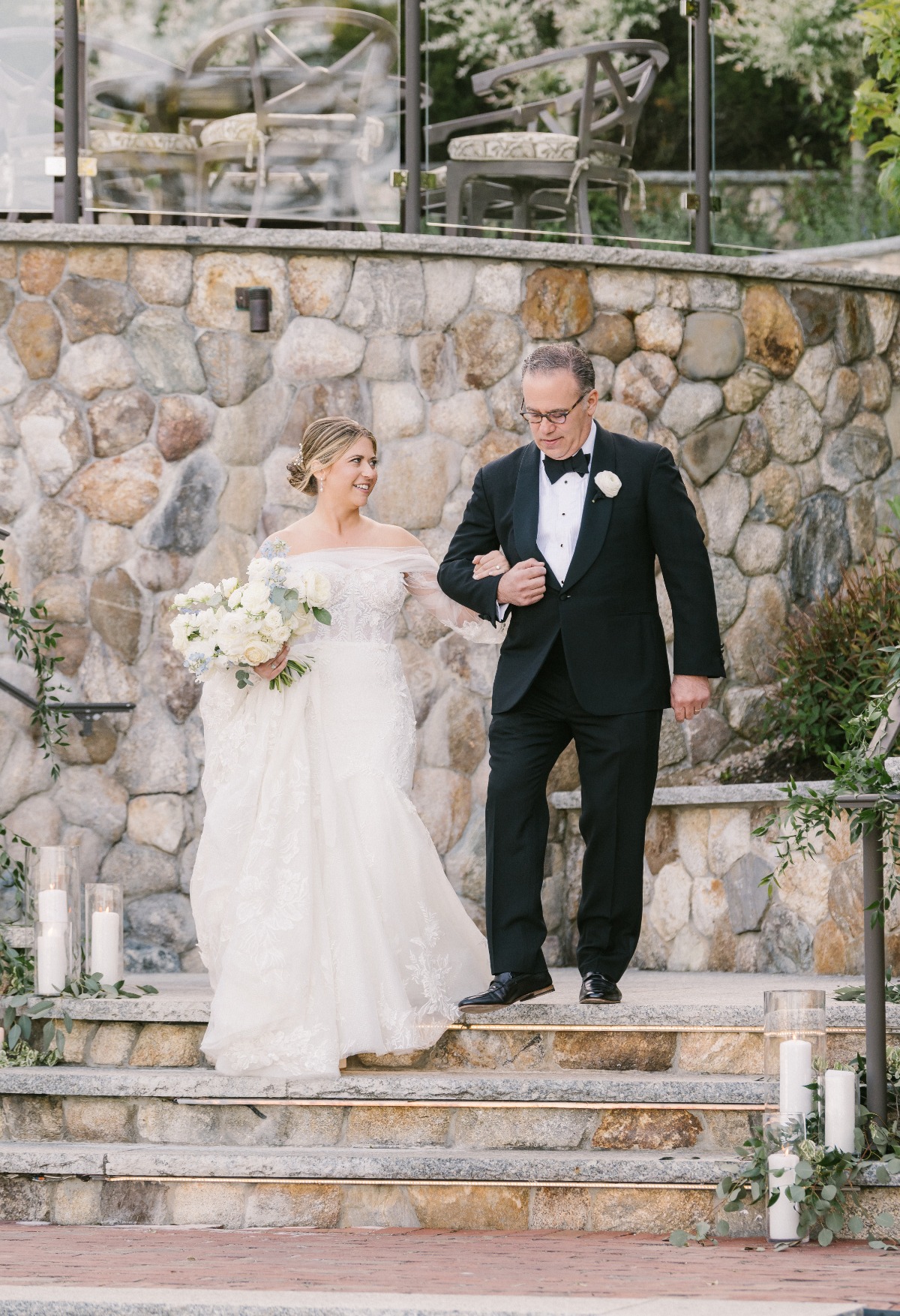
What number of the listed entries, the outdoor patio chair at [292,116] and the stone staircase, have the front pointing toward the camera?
1

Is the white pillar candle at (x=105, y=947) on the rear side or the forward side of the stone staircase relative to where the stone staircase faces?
on the rear side

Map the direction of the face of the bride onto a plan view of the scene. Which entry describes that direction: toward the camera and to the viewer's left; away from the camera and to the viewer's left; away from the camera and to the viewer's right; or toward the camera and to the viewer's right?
toward the camera and to the viewer's right

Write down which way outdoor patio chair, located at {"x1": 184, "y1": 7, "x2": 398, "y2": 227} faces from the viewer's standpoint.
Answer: facing away from the viewer and to the left of the viewer

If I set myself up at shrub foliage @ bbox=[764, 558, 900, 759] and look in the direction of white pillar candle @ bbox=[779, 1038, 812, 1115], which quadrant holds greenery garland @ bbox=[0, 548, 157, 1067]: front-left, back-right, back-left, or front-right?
front-right

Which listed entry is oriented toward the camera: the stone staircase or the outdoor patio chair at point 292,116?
the stone staircase

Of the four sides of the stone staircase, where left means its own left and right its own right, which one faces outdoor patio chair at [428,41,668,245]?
back

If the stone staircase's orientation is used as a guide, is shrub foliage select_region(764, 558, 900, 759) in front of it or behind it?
behind

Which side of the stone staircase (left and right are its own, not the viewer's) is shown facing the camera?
front

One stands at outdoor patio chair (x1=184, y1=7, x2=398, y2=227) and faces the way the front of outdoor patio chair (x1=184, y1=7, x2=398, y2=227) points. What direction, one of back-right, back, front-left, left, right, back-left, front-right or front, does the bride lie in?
back-left
